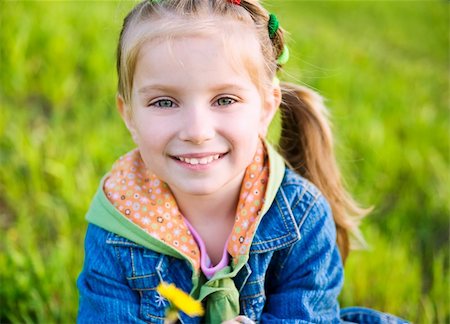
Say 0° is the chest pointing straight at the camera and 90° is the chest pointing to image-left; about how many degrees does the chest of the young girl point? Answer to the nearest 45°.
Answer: approximately 0°
